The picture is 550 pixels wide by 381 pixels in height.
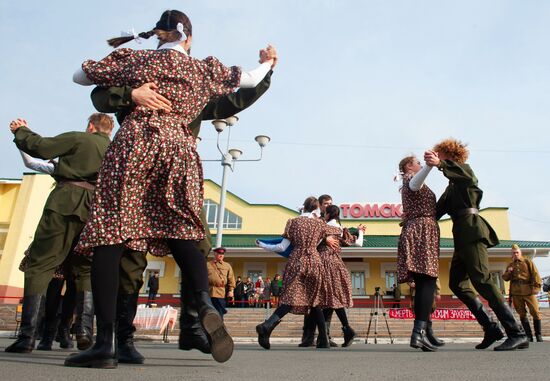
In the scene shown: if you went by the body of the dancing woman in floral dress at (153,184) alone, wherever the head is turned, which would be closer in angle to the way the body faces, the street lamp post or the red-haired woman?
the street lamp post

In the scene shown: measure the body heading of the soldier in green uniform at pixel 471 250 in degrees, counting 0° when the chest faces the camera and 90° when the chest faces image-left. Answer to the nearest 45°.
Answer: approximately 90°

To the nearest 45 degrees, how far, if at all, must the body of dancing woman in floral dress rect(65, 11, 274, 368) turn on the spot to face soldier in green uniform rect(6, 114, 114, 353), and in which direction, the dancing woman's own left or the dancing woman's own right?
approximately 45° to the dancing woman's own left

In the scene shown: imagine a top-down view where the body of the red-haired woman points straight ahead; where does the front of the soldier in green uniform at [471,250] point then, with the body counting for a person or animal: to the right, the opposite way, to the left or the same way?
the opposite way

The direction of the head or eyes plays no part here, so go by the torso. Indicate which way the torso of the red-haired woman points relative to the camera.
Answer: to the viewer's right

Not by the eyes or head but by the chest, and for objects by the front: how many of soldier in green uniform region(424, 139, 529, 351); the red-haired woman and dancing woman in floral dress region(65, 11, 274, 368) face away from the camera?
1

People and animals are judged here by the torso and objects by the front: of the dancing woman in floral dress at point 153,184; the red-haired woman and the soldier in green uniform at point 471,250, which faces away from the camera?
the dancing woman in floral dress

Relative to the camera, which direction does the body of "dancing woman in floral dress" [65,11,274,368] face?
away from the camera

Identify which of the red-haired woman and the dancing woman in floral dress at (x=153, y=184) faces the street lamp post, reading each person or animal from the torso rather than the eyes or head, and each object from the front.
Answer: the dancing woman in floral dress

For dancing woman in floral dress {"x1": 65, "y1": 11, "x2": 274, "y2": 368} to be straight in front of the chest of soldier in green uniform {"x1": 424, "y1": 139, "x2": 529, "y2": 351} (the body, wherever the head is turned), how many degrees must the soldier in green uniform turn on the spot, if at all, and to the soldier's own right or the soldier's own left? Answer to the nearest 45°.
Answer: approximately 45° to the soldier's own left

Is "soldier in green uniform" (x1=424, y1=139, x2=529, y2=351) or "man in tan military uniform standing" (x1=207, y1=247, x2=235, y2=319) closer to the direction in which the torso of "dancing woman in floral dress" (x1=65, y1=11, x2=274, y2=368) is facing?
the man in tan military uniform standing
